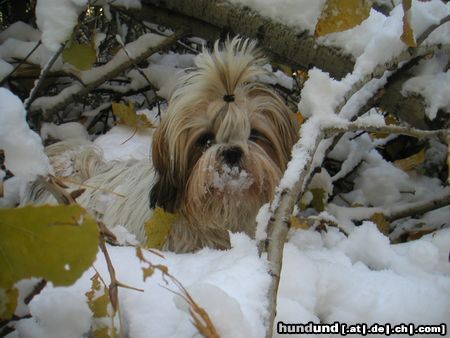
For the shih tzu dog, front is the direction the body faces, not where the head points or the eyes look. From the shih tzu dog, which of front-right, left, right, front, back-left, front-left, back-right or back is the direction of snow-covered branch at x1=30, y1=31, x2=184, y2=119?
back

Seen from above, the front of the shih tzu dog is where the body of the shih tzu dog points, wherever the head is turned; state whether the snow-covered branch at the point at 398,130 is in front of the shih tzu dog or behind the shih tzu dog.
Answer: in front

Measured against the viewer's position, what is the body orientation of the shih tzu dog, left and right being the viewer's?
facing the viewer and to the right of the viewer

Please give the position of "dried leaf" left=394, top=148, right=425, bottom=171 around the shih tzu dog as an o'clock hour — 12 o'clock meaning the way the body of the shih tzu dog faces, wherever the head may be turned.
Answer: The dried leaf is roughly at 10 o'clock from the shih tzu dog.

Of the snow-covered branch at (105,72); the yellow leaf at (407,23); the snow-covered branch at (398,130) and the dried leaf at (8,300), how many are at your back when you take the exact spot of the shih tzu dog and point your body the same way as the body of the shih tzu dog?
1

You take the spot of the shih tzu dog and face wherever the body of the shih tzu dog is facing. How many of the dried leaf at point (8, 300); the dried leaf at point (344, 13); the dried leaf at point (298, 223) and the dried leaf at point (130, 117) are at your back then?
1

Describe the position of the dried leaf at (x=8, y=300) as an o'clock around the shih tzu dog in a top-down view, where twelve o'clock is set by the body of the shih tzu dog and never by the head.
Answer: The dried leaf is roughly at 2 o'clock from the shih tzu dog.
